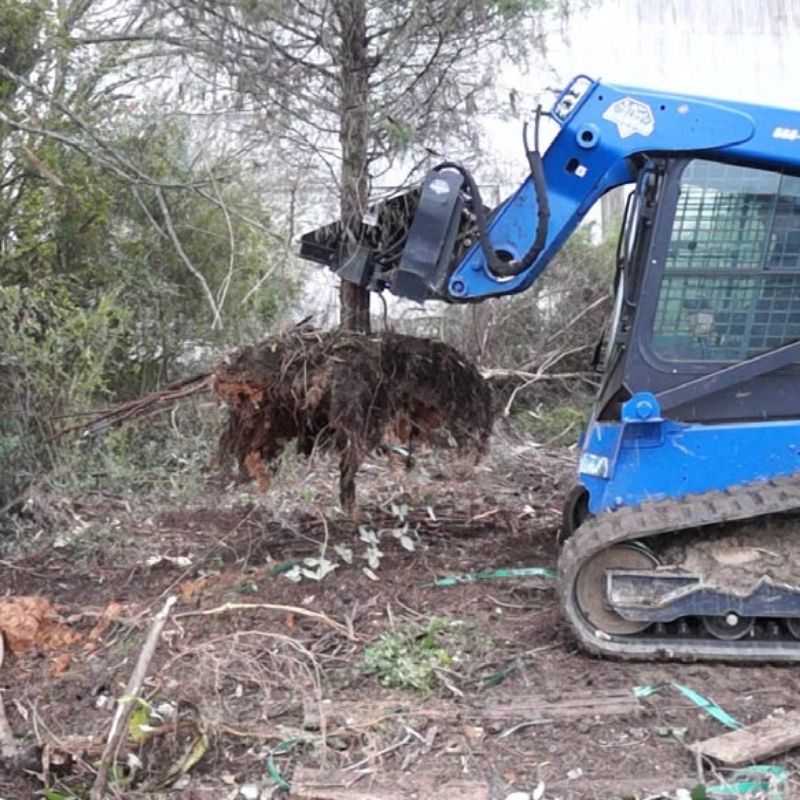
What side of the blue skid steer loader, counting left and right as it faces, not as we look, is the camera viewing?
left

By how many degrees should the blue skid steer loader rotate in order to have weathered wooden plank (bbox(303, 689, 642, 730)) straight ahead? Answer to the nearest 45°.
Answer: approximately 45° to its left

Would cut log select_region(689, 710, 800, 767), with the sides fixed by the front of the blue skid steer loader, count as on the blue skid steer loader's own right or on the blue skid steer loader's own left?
on the blue skid steer loader's own left

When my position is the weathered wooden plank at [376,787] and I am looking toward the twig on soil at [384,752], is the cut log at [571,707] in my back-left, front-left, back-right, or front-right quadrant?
front-right

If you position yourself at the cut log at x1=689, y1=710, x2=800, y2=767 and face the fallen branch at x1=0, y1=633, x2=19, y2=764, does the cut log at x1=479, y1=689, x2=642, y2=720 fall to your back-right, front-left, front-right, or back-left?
front-right

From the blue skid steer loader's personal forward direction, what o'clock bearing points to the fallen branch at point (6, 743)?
The fallen branch is roughly at 11 o'clock from the blue skid steer loader.

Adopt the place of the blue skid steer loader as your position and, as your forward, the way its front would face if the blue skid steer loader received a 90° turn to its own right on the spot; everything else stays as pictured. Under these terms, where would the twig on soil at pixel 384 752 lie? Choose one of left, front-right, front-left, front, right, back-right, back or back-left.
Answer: back-left

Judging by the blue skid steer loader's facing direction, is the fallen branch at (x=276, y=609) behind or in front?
in front

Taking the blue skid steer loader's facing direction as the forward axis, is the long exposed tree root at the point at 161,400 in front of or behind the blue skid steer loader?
in front
